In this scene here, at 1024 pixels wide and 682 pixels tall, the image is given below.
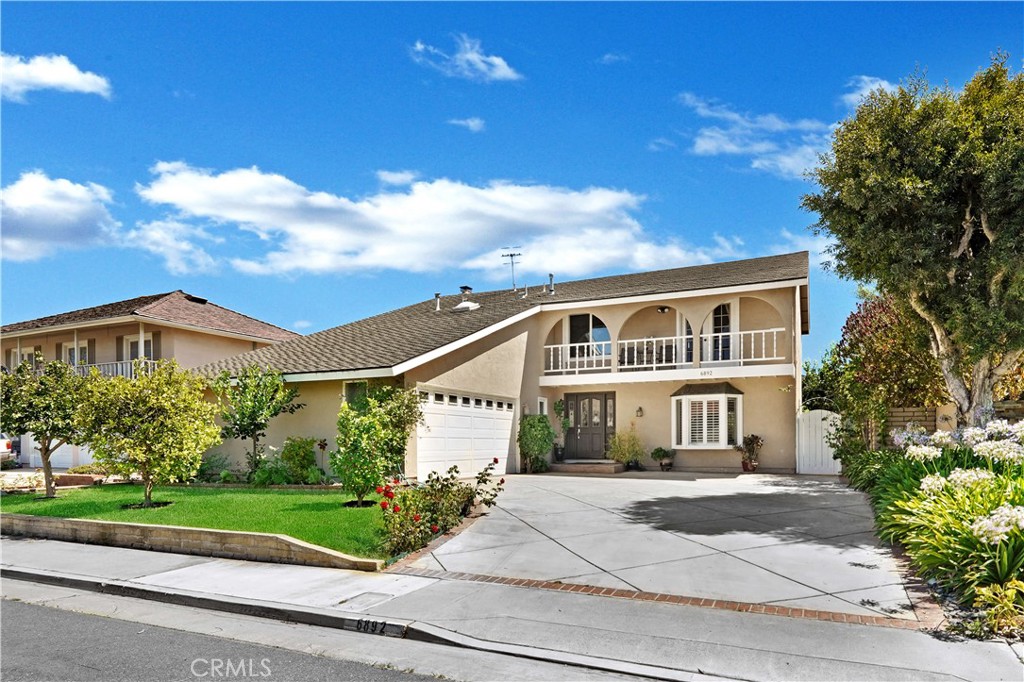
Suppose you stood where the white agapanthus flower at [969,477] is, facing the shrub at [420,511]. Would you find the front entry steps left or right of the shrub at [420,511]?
right

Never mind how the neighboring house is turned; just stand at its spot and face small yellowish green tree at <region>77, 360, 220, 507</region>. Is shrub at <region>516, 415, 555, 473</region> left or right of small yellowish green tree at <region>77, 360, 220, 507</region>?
left

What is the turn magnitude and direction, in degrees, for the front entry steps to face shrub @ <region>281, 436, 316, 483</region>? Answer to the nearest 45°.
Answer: approximately 45° to its right

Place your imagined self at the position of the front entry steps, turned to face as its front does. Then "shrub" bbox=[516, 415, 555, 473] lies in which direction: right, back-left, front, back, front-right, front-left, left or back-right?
right

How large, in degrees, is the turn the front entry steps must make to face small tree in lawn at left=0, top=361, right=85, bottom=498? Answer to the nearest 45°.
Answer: approximately 45° to its right

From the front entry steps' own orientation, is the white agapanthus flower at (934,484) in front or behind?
in front

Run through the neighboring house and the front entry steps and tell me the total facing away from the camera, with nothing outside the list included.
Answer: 0

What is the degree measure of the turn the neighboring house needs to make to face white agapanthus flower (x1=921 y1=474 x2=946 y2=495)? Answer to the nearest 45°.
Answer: approximately 45° to its left

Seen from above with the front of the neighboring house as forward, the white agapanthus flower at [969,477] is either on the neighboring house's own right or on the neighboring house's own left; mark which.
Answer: on the neighboring house's own left

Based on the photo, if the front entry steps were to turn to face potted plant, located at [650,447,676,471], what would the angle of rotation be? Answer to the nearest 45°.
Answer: approximately 90° to its left

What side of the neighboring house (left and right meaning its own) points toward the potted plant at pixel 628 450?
left
